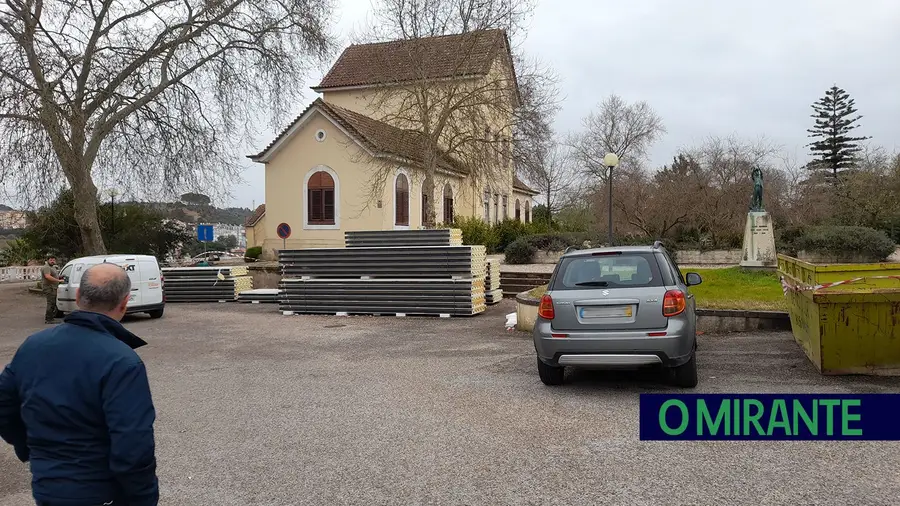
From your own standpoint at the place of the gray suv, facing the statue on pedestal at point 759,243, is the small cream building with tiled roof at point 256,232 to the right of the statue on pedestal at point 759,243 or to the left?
left

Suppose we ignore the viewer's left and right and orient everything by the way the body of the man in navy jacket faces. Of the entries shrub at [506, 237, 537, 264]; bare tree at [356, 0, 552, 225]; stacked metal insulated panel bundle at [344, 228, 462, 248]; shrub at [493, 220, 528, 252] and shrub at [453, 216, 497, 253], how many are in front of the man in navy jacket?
5

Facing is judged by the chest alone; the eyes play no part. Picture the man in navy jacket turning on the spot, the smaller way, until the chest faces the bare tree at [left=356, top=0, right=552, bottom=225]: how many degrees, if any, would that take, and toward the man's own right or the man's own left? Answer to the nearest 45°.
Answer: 0° — they already face it

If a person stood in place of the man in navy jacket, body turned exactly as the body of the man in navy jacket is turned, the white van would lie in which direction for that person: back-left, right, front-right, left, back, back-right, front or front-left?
front-left

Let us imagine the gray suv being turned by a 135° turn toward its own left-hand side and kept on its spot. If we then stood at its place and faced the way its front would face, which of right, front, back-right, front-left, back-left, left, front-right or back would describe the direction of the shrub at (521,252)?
back-right

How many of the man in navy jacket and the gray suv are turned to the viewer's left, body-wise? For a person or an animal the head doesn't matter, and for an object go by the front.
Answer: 0

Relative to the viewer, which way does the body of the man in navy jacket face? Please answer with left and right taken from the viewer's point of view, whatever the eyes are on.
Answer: facing away from the viewer and to the right of the viewer

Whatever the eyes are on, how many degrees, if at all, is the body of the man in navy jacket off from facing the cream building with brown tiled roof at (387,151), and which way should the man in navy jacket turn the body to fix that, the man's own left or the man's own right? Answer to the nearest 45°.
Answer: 0° — they already face it

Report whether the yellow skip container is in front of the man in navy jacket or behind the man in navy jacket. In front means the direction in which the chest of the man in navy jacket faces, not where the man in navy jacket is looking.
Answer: in front

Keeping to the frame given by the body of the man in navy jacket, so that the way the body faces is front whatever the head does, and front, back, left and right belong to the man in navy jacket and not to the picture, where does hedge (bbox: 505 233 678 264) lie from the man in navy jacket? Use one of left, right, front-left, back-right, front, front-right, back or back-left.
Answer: front

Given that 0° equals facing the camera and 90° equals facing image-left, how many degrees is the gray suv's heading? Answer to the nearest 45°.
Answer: approximately 180°

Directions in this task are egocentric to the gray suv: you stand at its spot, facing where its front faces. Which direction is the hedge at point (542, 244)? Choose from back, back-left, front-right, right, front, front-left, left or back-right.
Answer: front

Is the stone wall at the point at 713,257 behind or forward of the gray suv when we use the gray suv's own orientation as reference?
forward

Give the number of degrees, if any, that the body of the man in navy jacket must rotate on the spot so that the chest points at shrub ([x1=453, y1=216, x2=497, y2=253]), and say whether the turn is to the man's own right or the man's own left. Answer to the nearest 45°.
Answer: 0° — they already face it
